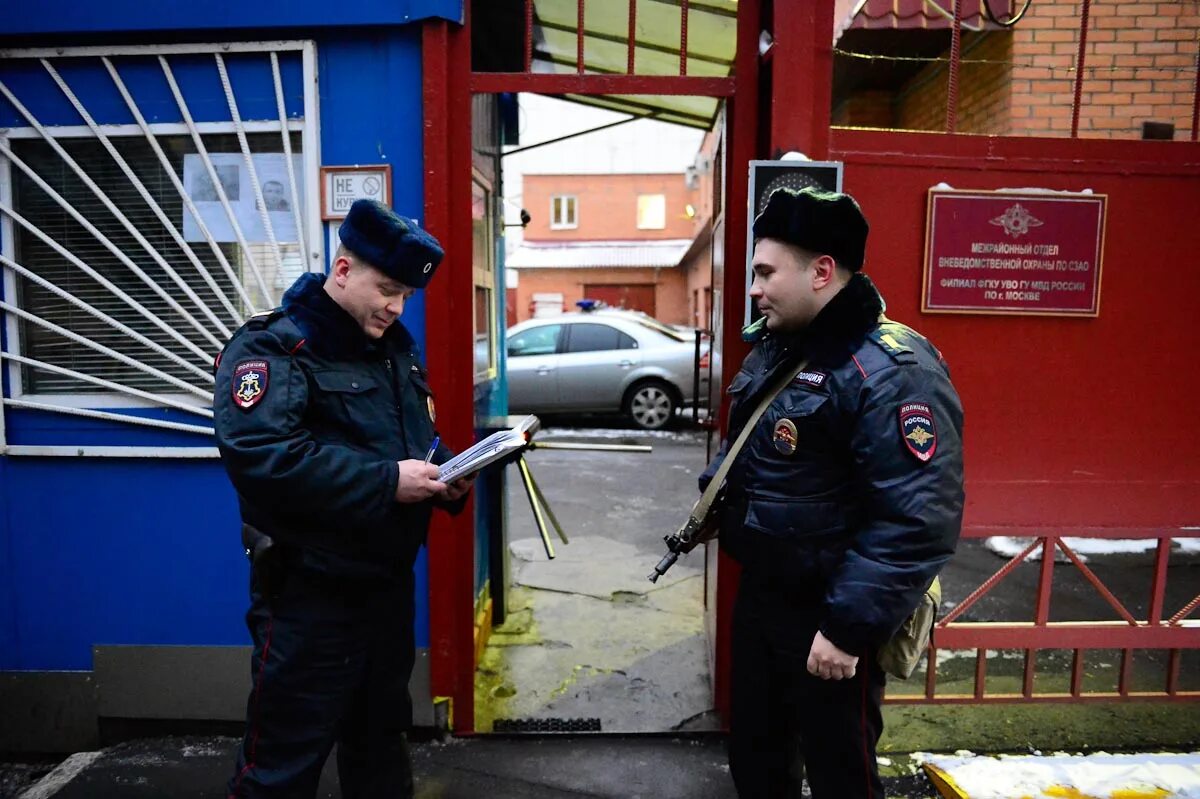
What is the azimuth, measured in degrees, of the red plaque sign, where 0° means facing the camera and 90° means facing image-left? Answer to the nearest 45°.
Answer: approximately 0°

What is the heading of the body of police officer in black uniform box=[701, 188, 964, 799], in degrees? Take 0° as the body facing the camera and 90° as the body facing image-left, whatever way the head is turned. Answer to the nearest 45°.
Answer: approximately 45°

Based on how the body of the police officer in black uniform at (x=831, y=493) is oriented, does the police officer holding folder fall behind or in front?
in front

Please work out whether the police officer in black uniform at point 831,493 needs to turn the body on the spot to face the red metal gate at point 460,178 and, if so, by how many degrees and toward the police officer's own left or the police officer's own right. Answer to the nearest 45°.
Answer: approximately 90° to the police officer's own right

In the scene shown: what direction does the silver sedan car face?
to the viewer's left

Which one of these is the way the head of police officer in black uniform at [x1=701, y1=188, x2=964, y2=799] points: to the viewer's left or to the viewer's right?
to the viewer's left

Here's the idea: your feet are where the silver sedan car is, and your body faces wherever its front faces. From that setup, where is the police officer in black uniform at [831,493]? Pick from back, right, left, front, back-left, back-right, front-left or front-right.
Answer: left

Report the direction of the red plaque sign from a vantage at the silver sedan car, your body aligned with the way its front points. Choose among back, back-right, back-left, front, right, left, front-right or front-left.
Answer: left

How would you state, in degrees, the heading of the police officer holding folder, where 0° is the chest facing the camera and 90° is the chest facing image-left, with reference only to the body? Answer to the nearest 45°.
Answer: approximately 315°
